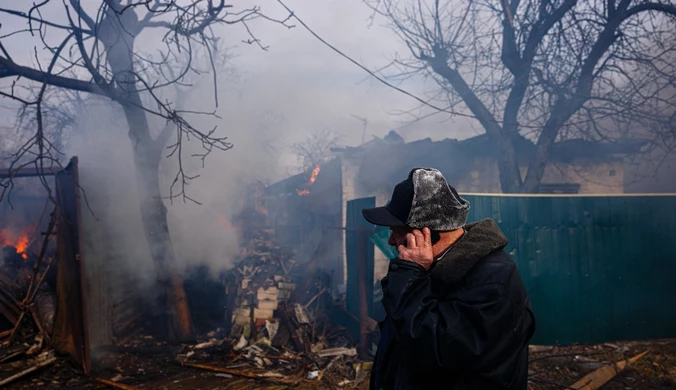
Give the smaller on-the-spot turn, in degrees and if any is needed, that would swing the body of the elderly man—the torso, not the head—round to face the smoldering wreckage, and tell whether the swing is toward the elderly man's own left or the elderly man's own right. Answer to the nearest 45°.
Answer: approximately 45° to the elderly man's own right

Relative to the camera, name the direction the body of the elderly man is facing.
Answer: to the viewer's left

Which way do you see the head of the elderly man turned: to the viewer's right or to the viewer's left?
to the viewer's left

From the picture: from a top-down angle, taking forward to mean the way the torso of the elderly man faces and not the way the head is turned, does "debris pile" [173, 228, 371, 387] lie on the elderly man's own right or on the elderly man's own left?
on the elderly man's own right

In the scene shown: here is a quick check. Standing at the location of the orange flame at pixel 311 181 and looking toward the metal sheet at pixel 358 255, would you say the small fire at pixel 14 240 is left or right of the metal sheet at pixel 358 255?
right

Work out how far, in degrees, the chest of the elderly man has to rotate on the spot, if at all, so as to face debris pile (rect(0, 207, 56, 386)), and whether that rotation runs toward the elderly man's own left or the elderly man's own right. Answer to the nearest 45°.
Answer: approximately 45° to the elderly man's own right

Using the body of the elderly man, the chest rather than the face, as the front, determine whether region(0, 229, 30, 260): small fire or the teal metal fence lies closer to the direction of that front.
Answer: the small fire

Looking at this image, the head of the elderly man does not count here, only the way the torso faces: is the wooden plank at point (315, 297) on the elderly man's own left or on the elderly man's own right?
on the elderly man's own right
